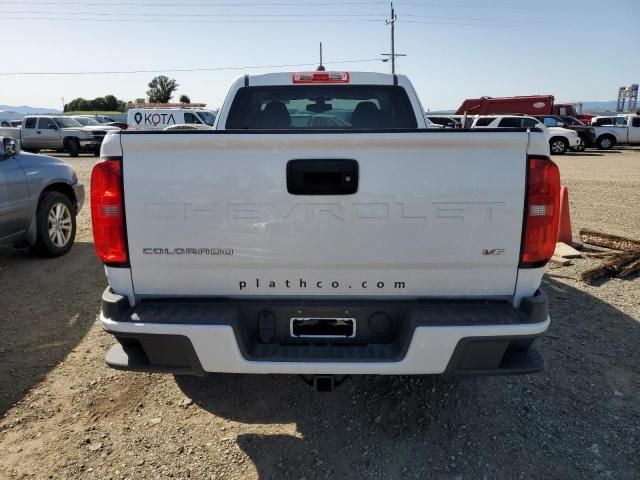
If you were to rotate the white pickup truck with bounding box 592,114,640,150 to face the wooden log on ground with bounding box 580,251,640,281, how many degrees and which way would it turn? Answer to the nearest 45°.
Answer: approximately 90° to its right

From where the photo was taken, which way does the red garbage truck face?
to the viewer's right

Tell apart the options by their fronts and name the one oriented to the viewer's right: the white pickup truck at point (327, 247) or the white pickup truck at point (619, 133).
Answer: the white pickup truck at point (619, 133)

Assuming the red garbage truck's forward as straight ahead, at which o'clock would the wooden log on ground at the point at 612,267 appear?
The wooden log on ground is roughly at 3 o'clock from the red garbage truck.

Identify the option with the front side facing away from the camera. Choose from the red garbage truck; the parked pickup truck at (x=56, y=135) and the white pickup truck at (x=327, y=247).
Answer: the white pickup truck

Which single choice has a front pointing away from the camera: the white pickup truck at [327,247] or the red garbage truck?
the white pickup truck

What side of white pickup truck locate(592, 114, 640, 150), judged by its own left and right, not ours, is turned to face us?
right

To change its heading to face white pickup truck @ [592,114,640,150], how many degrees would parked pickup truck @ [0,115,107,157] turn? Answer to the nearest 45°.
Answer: approximately 45° to its left

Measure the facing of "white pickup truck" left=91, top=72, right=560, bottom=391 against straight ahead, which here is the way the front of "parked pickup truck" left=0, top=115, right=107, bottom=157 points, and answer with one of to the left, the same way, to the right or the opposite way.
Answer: to the left

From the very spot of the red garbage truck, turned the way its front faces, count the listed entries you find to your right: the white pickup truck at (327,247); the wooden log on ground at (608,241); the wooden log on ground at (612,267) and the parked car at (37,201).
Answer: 4

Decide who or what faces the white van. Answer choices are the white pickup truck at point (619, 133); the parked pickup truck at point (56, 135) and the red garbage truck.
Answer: the parked pickup truck

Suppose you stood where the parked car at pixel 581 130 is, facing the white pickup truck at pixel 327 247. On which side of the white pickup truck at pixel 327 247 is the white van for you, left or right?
right

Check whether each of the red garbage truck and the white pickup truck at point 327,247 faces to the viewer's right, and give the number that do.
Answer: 1

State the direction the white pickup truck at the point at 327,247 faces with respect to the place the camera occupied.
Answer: facing away from the viewer

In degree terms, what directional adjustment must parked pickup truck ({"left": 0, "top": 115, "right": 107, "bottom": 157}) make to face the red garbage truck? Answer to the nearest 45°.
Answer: approximately 45° to its left

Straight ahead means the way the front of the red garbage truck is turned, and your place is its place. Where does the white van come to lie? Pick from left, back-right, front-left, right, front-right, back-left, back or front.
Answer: back-right
